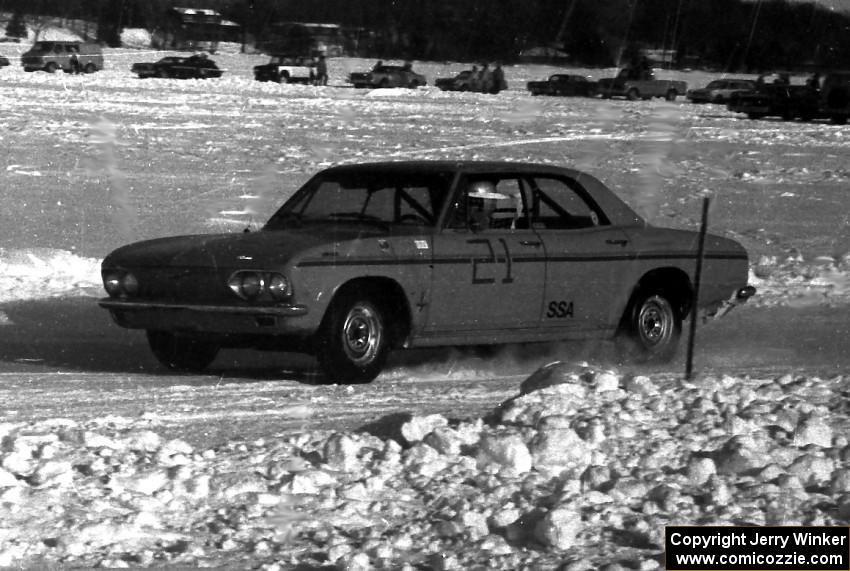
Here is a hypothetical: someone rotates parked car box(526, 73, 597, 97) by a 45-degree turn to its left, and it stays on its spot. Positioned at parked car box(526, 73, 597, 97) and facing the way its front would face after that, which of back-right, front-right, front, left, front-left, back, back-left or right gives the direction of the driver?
front-left

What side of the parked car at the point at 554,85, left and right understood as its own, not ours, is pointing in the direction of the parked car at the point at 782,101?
back

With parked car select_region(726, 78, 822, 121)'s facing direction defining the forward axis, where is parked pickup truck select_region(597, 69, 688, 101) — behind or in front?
in front

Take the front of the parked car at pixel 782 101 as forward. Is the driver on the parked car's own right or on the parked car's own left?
on the parked car's own left

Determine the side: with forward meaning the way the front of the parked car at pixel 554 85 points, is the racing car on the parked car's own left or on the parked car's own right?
on the parked car's own left

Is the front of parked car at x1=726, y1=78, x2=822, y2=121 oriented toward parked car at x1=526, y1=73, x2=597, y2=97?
yes

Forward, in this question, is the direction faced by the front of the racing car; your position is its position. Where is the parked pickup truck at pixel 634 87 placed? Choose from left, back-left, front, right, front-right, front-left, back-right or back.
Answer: back-right

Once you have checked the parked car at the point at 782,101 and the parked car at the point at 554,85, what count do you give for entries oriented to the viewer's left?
2

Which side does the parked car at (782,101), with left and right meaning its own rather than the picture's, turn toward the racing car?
left

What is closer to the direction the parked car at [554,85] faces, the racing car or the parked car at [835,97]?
the racing car

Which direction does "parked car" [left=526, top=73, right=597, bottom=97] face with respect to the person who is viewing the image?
facing to the left of the viewer

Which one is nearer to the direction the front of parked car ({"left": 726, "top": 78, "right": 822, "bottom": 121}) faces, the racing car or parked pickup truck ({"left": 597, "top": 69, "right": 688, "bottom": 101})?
the parked pickup truck

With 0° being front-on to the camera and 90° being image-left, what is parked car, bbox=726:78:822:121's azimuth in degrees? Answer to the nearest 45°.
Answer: approximately 90°
